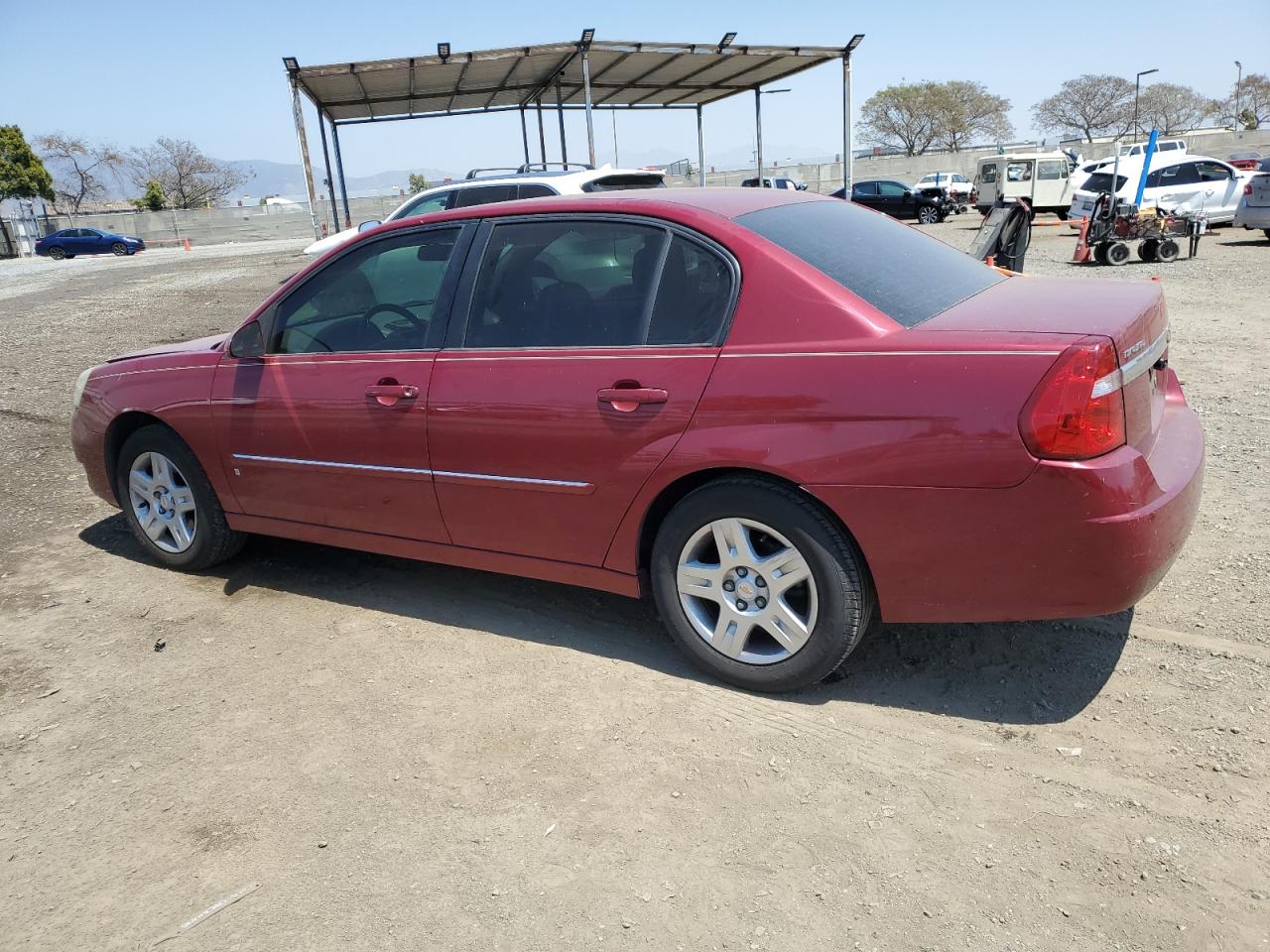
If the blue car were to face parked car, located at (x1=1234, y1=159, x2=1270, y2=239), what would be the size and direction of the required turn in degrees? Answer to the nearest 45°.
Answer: approximately 45° to its right

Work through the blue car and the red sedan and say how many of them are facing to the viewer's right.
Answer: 1

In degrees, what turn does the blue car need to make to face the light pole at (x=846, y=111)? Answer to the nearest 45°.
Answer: approximately 45° to its right

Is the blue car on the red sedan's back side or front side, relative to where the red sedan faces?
on the front side

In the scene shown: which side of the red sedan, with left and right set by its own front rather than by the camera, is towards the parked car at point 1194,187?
right

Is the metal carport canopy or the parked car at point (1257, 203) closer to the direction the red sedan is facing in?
the metal carport canopy

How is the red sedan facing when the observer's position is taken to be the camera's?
facing away from the viewer and to the left of the viewer

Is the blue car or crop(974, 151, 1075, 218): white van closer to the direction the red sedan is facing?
the blue car

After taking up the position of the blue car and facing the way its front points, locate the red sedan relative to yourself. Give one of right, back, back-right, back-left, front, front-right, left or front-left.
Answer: right

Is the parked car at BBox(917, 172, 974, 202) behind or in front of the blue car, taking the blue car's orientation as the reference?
in front

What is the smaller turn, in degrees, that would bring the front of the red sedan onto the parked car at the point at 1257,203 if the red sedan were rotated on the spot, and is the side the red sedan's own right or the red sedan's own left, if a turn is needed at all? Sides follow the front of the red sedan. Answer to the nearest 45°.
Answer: approximately 90° to the red sedan's own right

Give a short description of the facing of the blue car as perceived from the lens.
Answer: facing to the right of the viewer

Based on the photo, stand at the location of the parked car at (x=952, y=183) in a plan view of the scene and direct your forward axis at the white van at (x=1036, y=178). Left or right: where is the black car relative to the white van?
right
